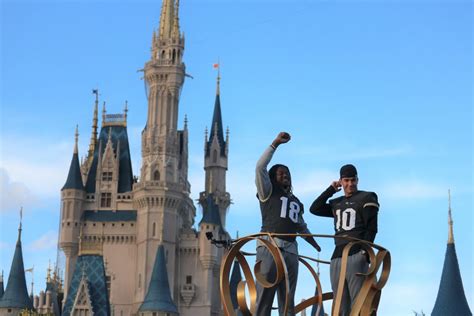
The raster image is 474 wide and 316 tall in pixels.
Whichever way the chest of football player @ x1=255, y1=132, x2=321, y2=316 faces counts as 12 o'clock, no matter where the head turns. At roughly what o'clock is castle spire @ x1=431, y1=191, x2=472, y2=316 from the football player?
The castle spire is roughly at 8 o'clock from the football player.

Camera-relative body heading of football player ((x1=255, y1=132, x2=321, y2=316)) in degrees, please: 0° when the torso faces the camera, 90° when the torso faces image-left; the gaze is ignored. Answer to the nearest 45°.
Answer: approximately 315°

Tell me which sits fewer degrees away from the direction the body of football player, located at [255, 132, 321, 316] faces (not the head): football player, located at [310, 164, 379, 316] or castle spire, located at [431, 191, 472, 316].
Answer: the football player

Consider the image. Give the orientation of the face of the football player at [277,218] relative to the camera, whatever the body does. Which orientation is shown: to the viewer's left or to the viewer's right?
to the viewer's right
